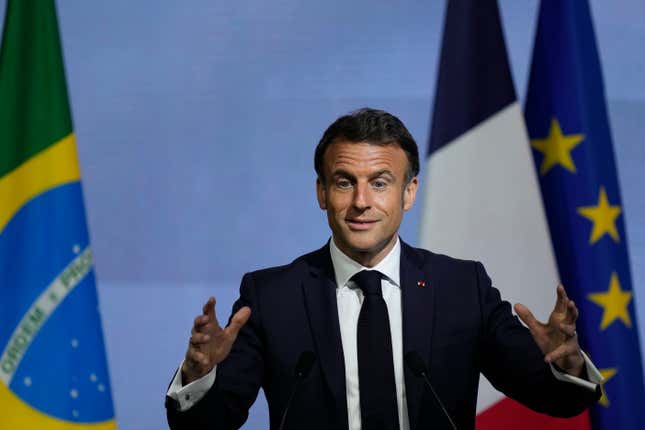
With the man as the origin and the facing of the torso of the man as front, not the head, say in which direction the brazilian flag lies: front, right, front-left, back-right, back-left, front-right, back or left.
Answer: back-right

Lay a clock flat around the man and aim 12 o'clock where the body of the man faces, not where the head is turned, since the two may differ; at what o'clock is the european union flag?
The european union flag is roughly at 7 o'clock from the man.

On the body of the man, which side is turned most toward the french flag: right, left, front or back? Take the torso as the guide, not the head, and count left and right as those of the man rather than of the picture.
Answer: back

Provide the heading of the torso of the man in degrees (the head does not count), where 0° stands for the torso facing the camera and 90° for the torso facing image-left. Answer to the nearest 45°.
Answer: approximately 0°
